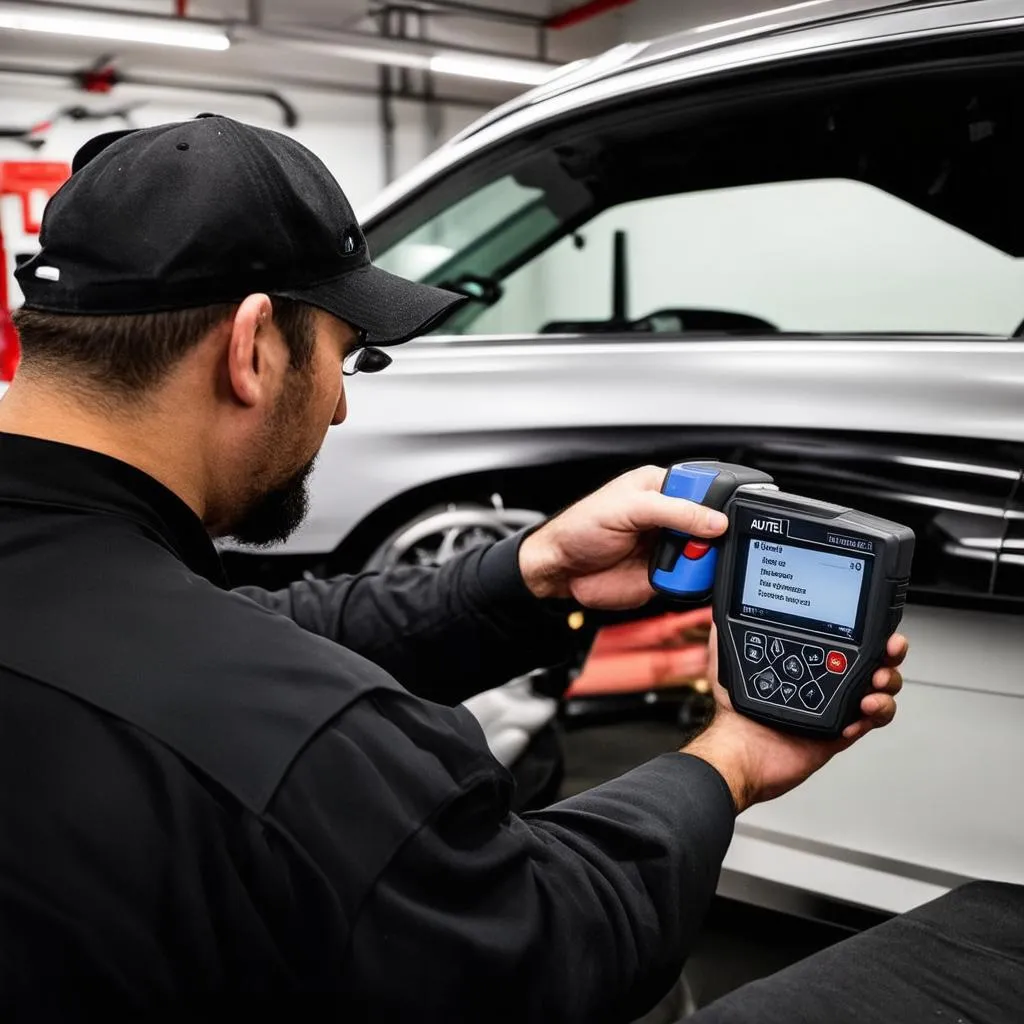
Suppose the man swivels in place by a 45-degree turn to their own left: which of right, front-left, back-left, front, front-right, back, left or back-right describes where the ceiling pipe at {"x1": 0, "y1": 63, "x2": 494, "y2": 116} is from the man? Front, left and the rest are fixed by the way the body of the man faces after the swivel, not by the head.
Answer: front

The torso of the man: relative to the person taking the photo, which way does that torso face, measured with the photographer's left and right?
facing away from the viewer and to the right of the viewer

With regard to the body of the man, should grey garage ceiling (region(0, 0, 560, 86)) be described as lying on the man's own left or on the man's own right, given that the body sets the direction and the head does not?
on the man's own left

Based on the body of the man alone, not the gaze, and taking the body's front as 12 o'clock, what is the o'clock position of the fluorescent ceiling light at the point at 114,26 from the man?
The fluorescent ceiling light is roughly at 10 o'clock from the man.

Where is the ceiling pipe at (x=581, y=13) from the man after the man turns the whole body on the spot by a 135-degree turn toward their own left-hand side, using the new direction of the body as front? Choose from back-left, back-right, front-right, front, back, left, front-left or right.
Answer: right

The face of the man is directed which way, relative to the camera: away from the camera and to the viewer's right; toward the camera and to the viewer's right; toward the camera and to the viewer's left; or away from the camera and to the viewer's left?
away from the camera and to the viewer's right

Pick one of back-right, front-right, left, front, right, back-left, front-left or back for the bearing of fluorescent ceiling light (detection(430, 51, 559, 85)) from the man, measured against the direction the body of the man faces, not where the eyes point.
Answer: front-left

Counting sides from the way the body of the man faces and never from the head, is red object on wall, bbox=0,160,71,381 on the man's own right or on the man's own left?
on the man's own left
